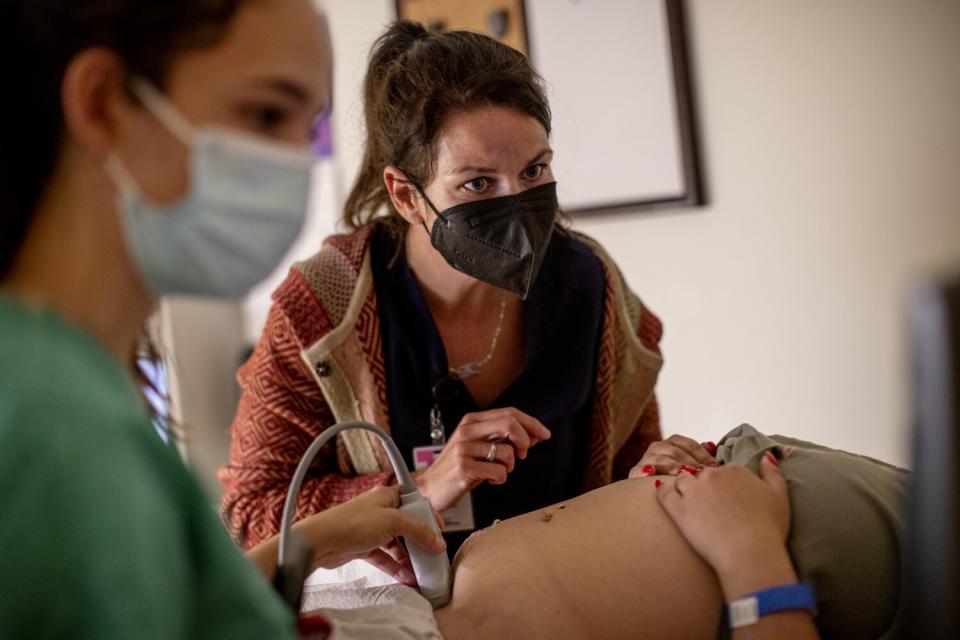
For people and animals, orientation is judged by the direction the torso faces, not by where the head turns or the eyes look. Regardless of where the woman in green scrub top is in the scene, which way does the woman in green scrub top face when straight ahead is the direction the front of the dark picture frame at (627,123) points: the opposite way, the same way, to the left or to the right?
to the left

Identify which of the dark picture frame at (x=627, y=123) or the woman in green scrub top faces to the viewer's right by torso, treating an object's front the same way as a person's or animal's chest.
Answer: the woman in green scrub top

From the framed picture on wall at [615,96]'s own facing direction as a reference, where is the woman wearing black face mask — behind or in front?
in front

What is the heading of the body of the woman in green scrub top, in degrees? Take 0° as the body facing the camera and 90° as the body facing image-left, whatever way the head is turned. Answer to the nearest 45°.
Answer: approximately 270°

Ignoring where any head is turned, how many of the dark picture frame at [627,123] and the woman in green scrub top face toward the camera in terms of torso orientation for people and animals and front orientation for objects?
1

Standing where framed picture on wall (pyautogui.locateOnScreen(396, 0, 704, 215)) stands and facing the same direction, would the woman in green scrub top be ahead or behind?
ahead

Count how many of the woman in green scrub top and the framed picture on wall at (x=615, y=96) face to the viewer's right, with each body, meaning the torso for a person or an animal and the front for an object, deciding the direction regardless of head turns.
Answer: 1

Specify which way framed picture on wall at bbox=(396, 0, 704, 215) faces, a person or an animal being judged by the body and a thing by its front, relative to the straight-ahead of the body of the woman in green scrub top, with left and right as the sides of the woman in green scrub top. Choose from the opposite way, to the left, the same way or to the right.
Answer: to the right
